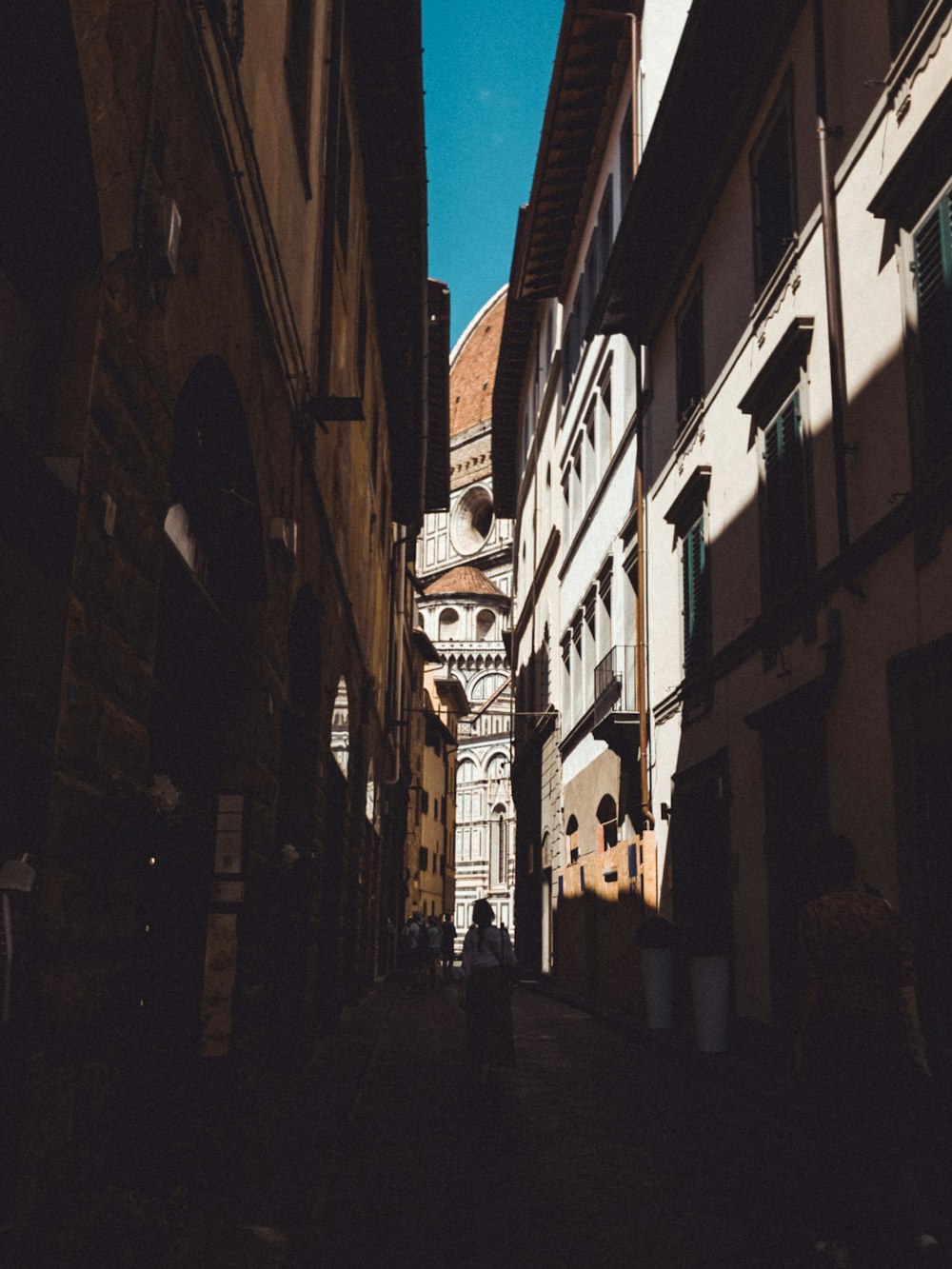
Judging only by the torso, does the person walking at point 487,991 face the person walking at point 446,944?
yes

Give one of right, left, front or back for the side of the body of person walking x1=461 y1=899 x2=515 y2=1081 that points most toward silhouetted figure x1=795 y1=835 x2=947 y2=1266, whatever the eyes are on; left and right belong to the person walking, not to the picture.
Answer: back

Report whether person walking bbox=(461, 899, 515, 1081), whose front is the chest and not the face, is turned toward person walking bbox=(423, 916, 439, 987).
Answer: yes

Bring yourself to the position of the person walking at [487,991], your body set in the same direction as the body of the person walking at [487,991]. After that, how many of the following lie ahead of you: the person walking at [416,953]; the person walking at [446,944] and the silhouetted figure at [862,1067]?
2

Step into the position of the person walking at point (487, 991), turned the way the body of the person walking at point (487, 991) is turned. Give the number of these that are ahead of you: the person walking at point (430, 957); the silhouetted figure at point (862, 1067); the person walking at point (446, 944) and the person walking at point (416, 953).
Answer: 3

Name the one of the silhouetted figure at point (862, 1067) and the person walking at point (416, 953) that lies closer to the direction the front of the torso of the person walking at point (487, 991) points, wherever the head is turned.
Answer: the person walking

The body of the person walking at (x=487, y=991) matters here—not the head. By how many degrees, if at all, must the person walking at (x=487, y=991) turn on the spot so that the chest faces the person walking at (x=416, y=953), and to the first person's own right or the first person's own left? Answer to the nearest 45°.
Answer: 0° — they already face them

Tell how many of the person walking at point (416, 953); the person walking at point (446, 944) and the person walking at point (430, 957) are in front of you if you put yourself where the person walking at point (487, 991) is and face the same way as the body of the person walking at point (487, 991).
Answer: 3

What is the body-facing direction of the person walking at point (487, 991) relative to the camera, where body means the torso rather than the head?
away from the camera

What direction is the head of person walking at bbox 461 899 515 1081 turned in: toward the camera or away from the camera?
away from the camera
